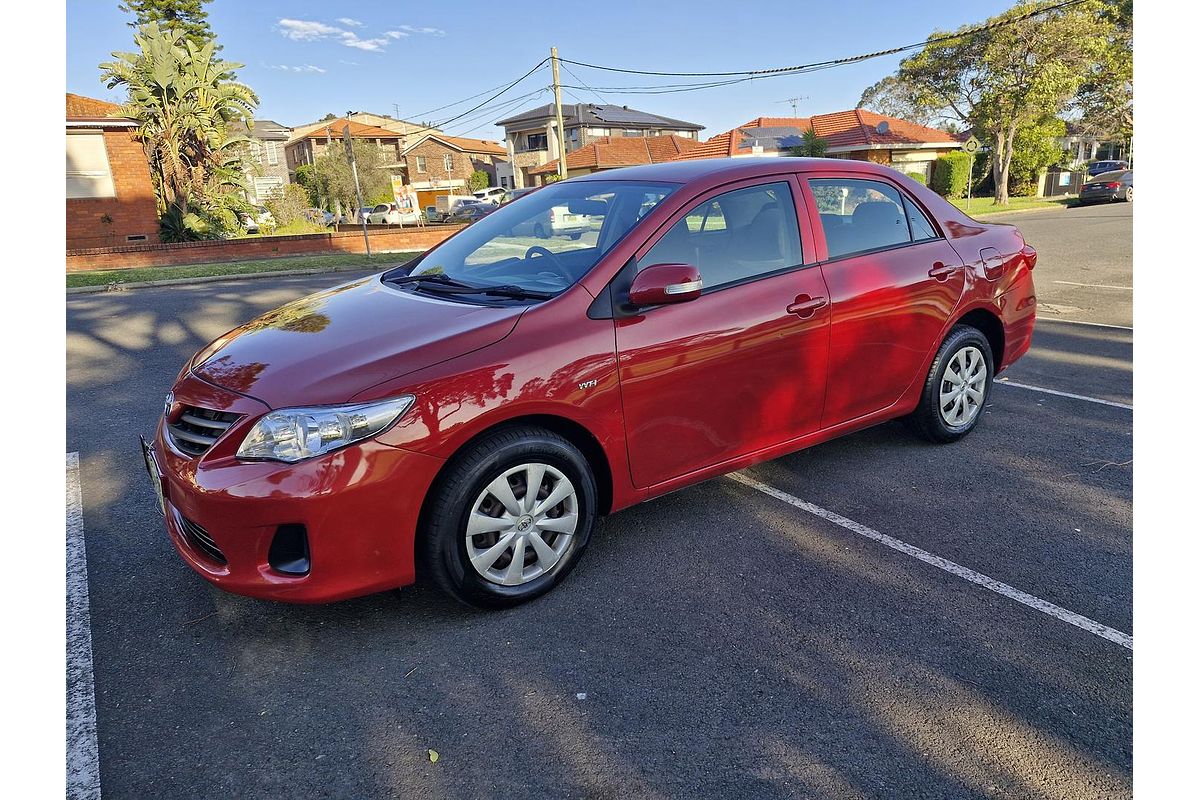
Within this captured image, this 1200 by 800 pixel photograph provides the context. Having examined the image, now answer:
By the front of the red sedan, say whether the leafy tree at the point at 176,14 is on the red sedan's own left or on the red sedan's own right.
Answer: on the red sedan's own right

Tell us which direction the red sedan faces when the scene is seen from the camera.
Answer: facing the viewer and to the left of the viewer

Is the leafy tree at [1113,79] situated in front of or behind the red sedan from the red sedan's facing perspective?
behind

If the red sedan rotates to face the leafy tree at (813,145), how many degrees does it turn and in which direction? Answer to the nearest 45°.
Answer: approximately 135° to its right

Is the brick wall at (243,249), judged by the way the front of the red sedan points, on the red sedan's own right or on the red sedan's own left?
on the red sedan's own right

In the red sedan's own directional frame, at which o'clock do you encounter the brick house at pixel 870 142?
The brick house is roughly at 5 o'clock from the red sedan.
